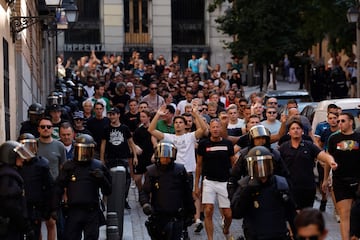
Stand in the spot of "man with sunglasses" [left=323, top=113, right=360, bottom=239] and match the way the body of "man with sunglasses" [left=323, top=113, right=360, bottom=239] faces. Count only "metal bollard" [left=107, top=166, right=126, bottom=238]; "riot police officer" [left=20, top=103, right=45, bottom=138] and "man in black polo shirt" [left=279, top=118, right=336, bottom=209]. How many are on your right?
3

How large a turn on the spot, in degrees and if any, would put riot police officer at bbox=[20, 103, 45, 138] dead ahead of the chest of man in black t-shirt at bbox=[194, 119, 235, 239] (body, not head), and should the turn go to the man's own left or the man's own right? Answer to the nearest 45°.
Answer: approximately 90° to the man's own right

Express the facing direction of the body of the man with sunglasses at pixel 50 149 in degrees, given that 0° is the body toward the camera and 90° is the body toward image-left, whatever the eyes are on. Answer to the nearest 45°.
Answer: approximately 0°
